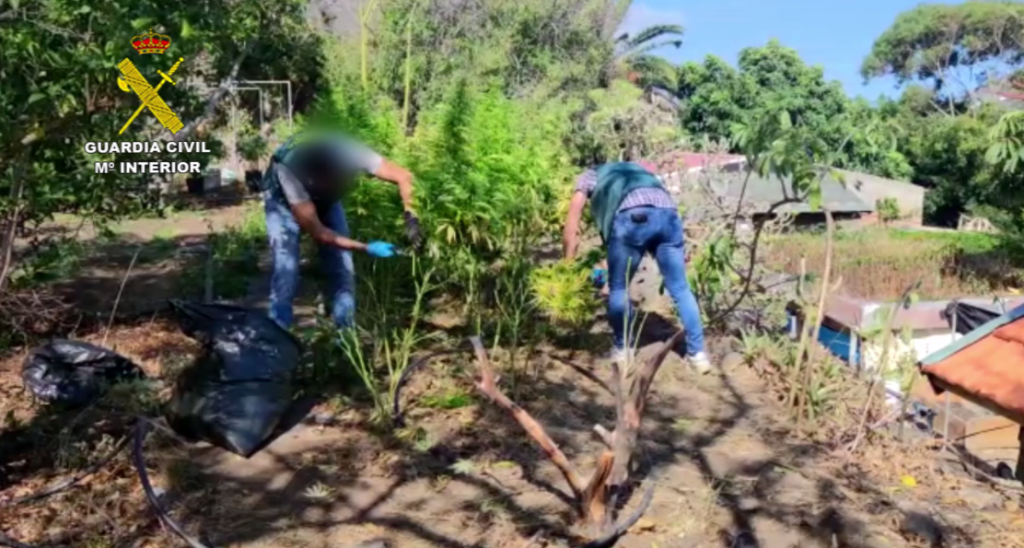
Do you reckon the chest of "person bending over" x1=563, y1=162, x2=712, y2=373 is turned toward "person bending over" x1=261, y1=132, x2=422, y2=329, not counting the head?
no

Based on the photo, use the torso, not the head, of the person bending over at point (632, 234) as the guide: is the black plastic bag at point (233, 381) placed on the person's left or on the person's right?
on the person's left

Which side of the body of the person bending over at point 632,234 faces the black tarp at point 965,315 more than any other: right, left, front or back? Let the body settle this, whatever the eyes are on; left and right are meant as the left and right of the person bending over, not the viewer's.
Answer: right

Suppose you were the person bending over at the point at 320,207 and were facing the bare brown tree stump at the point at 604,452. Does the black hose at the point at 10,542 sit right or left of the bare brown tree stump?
right

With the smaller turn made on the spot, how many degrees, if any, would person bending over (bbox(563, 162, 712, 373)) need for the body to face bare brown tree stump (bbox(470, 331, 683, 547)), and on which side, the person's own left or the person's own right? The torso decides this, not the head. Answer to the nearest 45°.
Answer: approximately 135° to the person's own left

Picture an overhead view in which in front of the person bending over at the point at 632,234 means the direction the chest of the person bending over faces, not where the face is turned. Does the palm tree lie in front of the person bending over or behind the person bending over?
in front

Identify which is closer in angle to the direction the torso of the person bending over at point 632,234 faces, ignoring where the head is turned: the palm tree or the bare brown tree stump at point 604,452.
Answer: the palm tree

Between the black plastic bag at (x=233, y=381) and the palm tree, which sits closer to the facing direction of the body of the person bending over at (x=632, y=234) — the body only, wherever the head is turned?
the palm tree

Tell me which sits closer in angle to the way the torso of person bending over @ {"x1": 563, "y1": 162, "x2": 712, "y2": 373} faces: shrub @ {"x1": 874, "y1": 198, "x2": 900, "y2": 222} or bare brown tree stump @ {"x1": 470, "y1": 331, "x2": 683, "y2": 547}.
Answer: the shrub

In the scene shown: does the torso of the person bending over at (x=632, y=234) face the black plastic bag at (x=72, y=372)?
no

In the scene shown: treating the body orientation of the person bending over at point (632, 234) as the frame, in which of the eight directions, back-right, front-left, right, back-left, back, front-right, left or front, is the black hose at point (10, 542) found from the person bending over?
left

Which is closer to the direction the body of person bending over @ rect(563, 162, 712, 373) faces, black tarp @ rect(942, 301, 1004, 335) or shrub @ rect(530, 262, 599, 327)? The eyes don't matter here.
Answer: the shrub

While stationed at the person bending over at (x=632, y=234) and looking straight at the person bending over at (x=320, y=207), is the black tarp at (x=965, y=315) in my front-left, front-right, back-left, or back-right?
back-right

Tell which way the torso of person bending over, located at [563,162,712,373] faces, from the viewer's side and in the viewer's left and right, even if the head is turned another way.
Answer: facing away from the viewer and to the left of the viewer

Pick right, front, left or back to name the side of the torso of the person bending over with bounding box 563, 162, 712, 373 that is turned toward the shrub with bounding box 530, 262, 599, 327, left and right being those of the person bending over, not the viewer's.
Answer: front

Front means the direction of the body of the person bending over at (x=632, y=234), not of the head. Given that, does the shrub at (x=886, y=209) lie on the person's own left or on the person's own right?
on the person's own right
